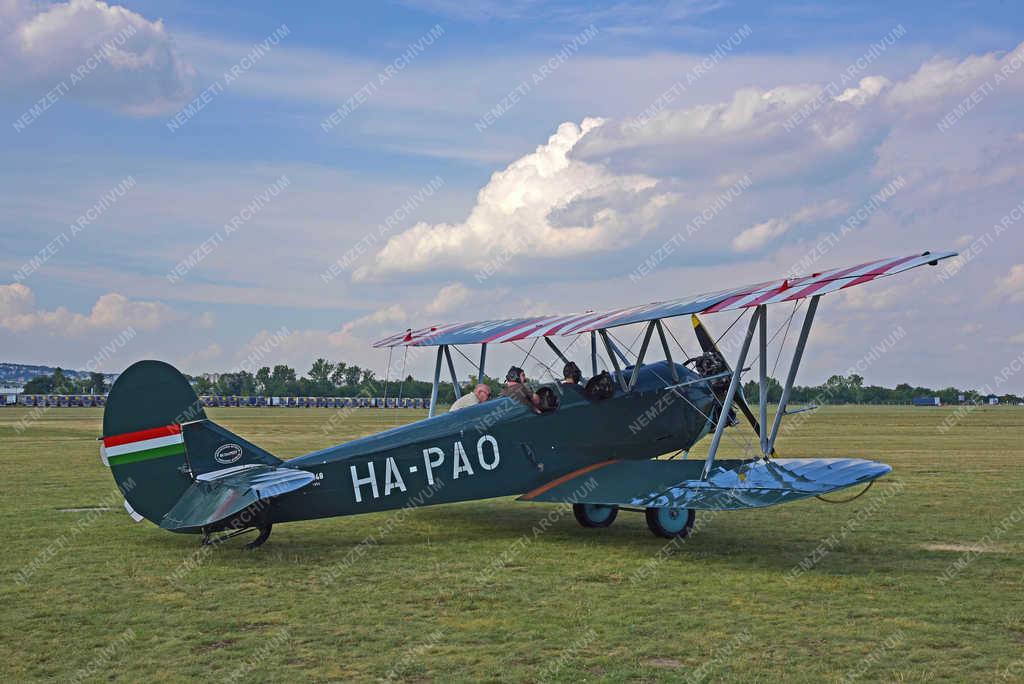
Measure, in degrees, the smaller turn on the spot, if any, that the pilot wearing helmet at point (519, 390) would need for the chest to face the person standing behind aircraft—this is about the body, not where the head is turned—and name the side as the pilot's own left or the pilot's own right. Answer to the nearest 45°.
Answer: approximately 90° to the pilot's own left

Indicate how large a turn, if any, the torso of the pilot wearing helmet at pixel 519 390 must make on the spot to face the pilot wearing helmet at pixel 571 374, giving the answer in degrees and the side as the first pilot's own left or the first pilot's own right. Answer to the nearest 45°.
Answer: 0° — they already face them

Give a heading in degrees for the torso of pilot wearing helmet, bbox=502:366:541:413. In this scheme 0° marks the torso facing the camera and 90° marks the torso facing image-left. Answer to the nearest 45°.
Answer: approximately 225°

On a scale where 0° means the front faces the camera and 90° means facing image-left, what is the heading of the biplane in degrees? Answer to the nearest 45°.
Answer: approximately 225°

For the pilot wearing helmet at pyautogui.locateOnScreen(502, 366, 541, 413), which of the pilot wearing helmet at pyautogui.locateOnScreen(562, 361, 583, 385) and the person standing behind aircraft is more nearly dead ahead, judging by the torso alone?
the pilot wearing helmet

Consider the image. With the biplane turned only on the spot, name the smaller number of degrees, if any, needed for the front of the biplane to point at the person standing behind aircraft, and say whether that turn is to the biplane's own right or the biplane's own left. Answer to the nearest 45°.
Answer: approximately 45° to the biplane's own left
